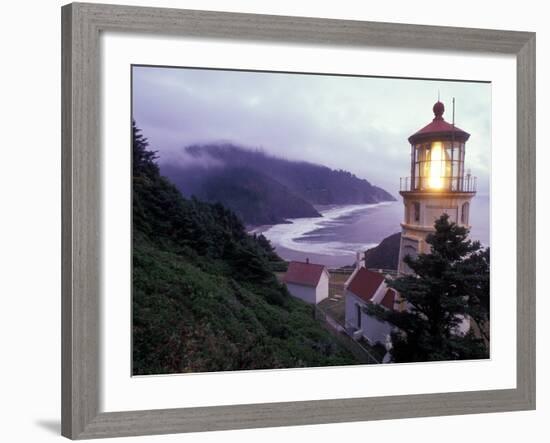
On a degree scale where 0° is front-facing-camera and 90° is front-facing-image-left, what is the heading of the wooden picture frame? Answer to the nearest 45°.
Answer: approximately 315°
